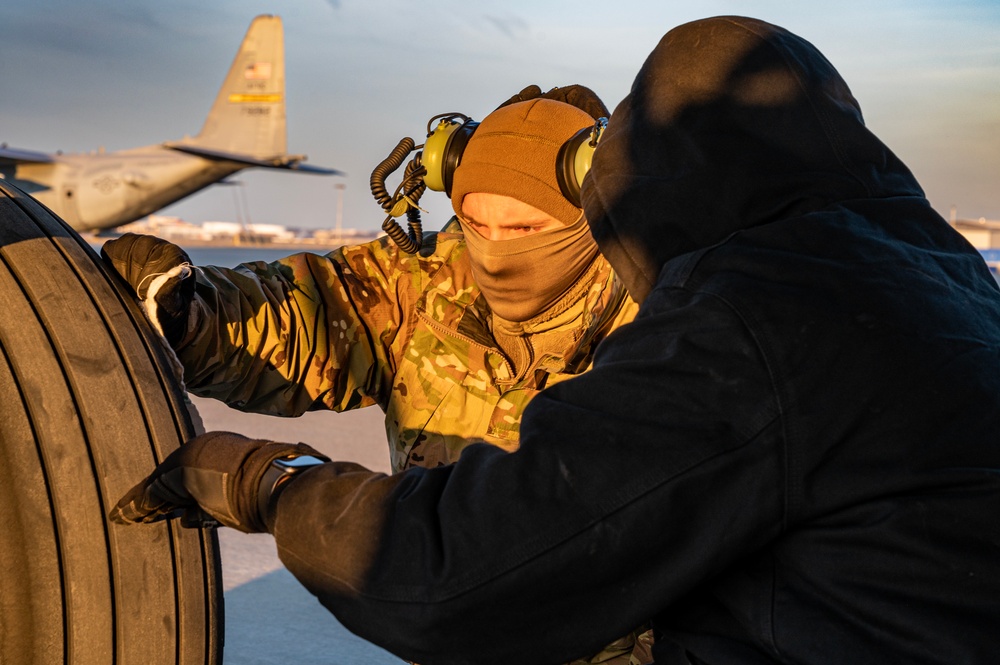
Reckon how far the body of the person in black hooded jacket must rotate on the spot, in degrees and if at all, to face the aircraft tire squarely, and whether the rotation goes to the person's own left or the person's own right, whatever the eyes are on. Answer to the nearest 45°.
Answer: approximately 45° to the person's own left

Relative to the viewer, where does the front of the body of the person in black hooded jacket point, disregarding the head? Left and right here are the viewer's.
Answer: facing away from the viewer and to the left of the viewer

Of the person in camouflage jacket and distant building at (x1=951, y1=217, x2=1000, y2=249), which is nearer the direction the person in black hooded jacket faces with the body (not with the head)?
the person in camouflage jacket

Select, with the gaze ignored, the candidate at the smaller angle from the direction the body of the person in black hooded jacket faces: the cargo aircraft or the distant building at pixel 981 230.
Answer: the cargo aircraft

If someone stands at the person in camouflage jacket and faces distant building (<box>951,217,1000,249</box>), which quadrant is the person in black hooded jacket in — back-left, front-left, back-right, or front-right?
back-right

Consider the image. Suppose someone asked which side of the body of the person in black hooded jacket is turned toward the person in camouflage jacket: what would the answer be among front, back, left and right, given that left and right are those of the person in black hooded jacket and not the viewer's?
front

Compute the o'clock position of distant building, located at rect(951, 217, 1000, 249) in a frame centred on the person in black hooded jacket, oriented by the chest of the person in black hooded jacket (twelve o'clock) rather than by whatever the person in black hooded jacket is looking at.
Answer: The distant building is roughly at 2 o'clock from the person in black hooded jacket.

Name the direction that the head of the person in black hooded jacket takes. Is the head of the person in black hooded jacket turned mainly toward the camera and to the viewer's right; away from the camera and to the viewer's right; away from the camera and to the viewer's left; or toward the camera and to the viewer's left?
away from the camera and to the viewer's left
